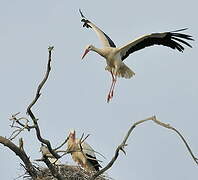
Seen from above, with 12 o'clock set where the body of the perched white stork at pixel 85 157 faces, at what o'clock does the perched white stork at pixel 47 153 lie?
the perched white stork at pixel 47 153 is roughly at 11 o'clock from the perched white stork at pixel 85 157.
